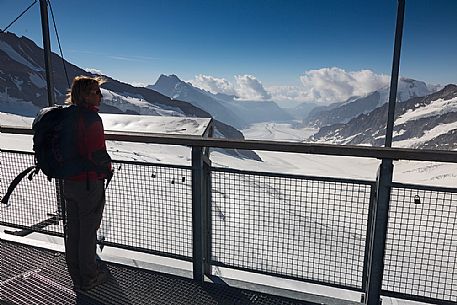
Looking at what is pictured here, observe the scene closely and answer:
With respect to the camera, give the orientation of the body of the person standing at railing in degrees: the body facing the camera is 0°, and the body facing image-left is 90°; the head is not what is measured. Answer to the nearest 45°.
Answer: approximately 270°

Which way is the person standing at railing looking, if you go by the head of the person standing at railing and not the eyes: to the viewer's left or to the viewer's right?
to the viewer's right
